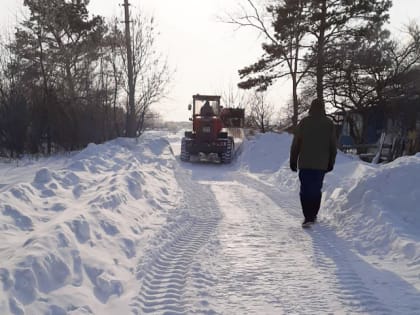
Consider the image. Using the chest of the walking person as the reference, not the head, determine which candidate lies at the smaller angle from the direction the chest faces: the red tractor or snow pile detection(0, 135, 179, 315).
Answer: the red tractor

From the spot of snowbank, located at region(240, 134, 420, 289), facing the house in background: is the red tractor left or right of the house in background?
left

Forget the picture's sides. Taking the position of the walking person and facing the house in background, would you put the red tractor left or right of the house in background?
left

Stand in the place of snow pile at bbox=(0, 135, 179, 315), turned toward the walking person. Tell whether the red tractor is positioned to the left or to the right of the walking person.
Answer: left

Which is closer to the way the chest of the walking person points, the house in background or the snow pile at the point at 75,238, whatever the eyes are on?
the house in background

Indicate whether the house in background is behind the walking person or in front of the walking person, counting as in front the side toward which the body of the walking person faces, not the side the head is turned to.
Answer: in front

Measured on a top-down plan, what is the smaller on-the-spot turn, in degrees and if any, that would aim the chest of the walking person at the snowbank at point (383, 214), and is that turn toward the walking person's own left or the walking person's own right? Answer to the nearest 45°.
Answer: approximately 90° to the walking person's own right

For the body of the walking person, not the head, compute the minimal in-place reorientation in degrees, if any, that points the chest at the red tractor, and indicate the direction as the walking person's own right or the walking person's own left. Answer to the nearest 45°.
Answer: approximately 45° to the walking person's own left

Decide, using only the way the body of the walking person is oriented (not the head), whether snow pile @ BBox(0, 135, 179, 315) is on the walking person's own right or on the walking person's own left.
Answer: on the walking person's own left

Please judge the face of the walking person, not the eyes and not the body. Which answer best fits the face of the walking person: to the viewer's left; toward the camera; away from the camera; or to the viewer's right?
away from the camera

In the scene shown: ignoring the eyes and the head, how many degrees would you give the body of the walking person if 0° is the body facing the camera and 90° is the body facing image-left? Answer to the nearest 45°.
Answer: approximately 180°
